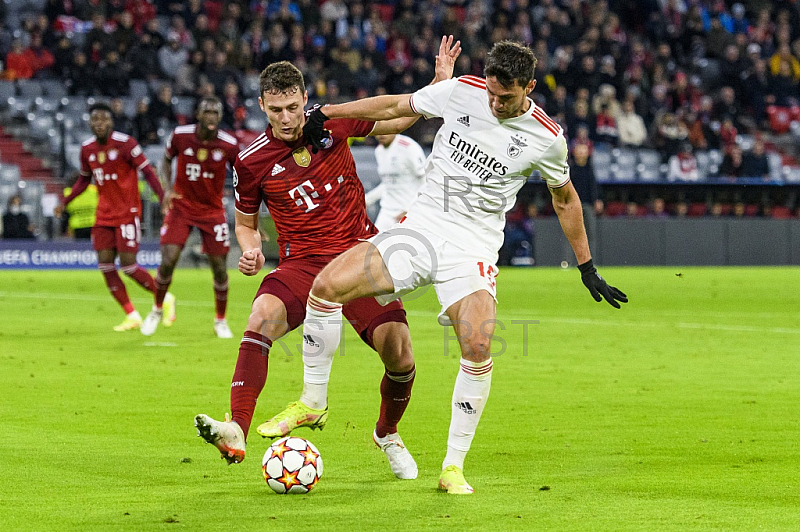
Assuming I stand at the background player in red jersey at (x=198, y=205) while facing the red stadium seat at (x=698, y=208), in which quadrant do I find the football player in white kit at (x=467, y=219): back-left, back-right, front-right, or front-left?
back-right

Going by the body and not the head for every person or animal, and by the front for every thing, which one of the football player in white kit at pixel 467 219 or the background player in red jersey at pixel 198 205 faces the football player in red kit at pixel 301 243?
the background player in red jersey

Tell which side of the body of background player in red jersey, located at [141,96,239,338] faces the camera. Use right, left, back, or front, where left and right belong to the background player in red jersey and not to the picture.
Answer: front

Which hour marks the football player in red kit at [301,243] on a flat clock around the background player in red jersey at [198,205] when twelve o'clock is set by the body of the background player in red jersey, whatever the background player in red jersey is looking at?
The football player in red kit is roughly at 12 o'clock from the background player in red jersey.

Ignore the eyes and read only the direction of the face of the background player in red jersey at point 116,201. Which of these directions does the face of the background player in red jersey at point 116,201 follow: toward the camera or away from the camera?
toward the camera

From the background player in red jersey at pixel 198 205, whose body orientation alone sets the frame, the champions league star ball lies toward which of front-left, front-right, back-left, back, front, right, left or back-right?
front

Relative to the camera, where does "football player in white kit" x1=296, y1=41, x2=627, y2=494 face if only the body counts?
toward the camera

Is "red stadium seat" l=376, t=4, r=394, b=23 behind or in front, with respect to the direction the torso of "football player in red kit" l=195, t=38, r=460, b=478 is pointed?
behind

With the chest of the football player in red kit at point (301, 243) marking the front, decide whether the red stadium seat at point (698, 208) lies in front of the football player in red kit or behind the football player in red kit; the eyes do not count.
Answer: behind

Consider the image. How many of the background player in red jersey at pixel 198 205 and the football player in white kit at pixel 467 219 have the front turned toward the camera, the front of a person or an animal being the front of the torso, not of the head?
2

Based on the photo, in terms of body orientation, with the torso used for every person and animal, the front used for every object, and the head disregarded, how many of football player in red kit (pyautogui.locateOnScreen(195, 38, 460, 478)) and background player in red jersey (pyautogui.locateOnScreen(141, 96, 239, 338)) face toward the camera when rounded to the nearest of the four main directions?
2

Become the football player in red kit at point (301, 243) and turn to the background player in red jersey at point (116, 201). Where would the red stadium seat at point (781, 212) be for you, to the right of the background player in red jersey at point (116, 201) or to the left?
right

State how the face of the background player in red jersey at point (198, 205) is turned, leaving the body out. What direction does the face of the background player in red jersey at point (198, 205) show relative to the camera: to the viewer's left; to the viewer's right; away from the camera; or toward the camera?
toward the camera

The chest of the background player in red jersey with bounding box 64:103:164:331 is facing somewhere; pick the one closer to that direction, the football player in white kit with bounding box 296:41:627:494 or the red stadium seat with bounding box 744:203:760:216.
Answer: the football player in white kit

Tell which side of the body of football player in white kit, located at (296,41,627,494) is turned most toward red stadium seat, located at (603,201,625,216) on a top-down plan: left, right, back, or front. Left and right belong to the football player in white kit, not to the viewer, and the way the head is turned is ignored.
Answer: back

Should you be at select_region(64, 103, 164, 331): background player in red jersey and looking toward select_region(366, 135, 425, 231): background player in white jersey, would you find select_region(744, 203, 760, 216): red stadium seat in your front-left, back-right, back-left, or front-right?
front-left

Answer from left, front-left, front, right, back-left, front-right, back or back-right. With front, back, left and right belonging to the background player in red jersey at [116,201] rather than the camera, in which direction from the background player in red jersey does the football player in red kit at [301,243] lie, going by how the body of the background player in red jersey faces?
front-left
